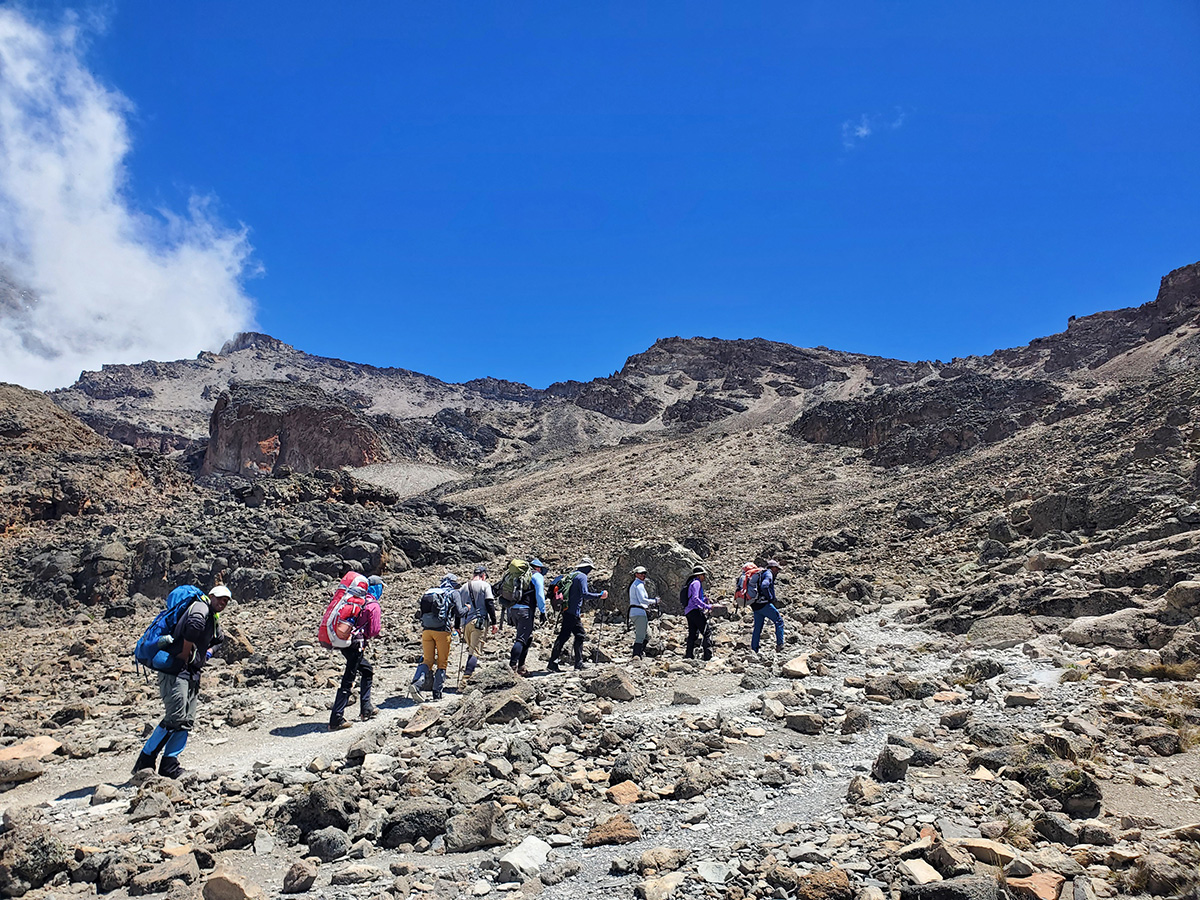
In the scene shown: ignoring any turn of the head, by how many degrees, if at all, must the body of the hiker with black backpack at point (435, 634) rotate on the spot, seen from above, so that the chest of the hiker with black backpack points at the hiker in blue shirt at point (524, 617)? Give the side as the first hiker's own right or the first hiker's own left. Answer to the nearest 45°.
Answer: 0° — they already face them

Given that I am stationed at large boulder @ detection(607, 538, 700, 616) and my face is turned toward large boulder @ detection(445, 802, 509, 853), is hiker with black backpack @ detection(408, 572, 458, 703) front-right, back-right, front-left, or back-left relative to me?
front-right

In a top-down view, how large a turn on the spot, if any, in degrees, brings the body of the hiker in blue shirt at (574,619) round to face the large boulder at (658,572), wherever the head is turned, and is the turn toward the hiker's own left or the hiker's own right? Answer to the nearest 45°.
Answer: approximately 90° to the hiker's own left

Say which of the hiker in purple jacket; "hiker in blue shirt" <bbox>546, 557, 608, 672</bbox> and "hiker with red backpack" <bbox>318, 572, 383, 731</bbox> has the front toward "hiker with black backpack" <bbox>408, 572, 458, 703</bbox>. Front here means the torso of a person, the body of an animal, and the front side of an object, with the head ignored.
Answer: the hiker with red backpack

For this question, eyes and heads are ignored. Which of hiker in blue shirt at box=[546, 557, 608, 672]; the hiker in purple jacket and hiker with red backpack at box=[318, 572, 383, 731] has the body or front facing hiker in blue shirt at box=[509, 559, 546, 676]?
the hiker with red backpack

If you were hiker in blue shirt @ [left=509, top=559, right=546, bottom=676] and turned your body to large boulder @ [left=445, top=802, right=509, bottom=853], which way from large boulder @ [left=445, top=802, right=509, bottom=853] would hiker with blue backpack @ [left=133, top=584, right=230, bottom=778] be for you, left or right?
right

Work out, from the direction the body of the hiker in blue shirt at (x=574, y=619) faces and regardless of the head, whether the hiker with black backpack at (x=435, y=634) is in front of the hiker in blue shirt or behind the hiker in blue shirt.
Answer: behind

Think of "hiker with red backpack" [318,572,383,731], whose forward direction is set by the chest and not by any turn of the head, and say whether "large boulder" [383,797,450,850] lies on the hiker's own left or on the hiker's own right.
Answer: on the hiker's own right

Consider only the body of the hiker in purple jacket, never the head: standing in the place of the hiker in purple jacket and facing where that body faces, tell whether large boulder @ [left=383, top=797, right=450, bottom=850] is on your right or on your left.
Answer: on your right

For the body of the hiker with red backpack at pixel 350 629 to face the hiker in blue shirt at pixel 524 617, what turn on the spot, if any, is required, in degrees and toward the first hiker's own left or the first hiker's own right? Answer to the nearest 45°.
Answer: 0° — they already face them

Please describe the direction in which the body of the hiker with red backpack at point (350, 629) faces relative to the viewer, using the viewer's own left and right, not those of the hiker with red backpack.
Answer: facing away from the viewer and to the right of the viewer

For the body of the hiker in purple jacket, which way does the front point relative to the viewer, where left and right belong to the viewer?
facing to the right of the viewer

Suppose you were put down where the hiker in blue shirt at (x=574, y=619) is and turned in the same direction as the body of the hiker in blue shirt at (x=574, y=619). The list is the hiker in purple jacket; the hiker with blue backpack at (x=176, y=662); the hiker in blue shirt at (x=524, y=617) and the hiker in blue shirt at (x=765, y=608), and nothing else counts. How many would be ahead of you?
2

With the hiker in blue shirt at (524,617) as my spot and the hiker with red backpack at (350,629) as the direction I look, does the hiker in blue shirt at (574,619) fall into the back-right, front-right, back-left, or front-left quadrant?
back-left

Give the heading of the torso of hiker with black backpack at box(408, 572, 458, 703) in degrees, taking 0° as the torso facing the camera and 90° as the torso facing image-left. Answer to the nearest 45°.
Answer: approximately 225°

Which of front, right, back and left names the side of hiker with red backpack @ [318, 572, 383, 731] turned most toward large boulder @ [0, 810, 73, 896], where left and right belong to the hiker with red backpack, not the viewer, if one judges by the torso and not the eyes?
back

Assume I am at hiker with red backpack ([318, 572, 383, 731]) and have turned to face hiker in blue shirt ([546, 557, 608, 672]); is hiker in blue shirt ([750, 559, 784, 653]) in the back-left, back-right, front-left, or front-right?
front-right

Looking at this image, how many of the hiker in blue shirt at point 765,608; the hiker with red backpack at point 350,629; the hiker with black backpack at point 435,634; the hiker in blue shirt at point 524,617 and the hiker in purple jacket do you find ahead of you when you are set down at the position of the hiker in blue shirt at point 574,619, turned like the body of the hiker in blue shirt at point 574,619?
2

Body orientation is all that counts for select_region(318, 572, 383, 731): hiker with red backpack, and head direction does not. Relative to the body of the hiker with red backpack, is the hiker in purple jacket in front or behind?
in front

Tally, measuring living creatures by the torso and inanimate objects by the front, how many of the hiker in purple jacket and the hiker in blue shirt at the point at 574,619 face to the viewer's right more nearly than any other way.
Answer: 2

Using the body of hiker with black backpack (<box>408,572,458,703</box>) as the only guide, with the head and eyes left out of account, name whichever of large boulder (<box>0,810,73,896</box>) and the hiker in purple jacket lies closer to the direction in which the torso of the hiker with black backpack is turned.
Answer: the hiker in purple jacket
